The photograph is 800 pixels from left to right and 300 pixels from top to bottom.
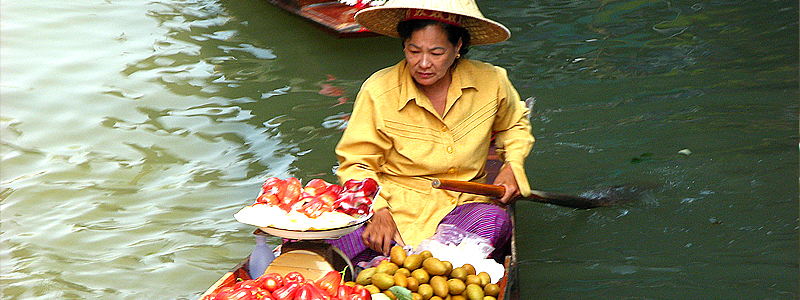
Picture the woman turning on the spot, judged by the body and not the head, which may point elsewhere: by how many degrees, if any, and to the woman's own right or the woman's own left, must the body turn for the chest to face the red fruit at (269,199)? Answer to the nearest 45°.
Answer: approximately 45° to the woman's own right

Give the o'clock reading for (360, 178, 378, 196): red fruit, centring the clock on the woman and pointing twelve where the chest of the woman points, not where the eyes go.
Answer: The red fruit is roughly at 1 o'clock from the woman.

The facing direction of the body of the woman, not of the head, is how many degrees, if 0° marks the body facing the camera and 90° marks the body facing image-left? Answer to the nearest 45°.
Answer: approximately 0°
